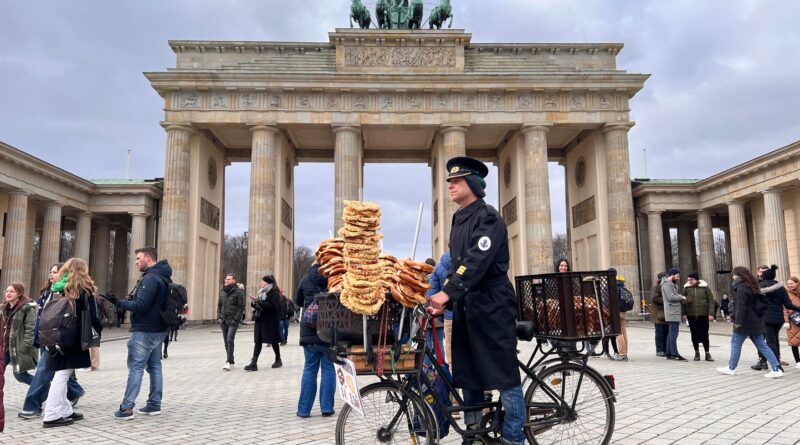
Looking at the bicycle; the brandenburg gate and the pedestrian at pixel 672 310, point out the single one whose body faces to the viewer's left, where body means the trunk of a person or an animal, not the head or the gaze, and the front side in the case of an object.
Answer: the bicycle

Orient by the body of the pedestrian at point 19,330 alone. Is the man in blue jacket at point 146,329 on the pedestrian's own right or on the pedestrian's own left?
on the pedestrian's own left

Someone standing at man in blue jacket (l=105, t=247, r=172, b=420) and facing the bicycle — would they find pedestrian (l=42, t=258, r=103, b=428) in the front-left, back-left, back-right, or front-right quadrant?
back-right

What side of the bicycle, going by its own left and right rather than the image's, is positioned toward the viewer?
left
